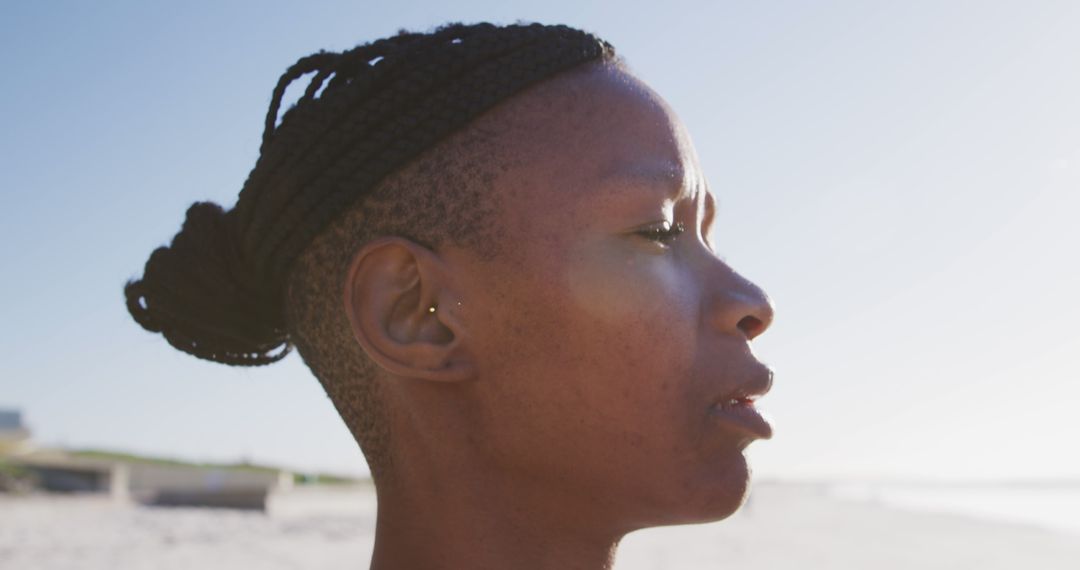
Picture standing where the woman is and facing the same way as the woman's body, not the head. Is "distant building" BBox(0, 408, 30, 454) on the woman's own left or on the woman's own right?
on the woman's own left

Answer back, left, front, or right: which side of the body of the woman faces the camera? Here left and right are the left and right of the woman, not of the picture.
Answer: right

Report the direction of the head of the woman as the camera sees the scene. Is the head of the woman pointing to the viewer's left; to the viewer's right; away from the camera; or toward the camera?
to the viewer's right
